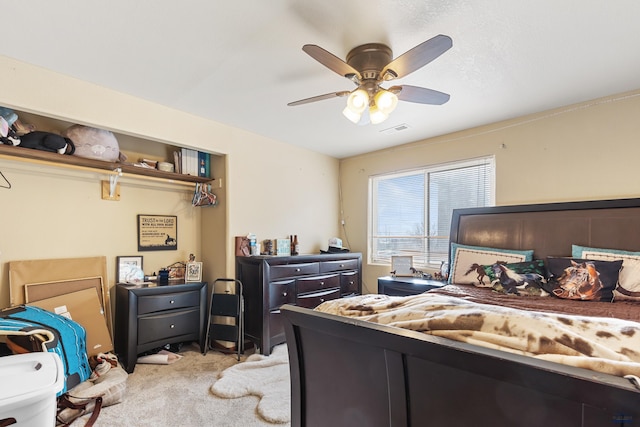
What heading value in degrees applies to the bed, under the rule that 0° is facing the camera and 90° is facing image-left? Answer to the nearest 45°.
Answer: approximately 45°

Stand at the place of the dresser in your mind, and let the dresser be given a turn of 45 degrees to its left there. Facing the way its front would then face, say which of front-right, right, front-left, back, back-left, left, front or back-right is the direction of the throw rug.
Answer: right

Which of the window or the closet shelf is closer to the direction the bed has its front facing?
the closet shelf

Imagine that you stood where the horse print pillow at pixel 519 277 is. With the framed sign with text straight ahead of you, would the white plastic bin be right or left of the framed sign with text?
left

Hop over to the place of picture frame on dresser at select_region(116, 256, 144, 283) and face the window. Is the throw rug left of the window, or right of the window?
right

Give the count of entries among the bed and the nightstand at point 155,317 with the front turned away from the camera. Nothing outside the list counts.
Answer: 0

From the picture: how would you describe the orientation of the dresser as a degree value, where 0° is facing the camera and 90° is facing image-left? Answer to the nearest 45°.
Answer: approximately 315°

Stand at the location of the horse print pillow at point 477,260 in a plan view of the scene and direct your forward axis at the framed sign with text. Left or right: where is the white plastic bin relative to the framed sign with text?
left

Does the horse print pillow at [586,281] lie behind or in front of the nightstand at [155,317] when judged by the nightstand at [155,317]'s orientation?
in front

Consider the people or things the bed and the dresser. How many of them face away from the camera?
0

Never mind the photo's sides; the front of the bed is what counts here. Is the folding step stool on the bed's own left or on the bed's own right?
on the bed's own right

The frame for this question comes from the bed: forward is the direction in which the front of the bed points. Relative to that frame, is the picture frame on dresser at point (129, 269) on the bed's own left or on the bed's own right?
on the bed's own right

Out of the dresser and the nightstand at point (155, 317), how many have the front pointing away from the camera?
0

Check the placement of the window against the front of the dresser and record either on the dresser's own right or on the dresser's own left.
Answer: on the dresser's own left
